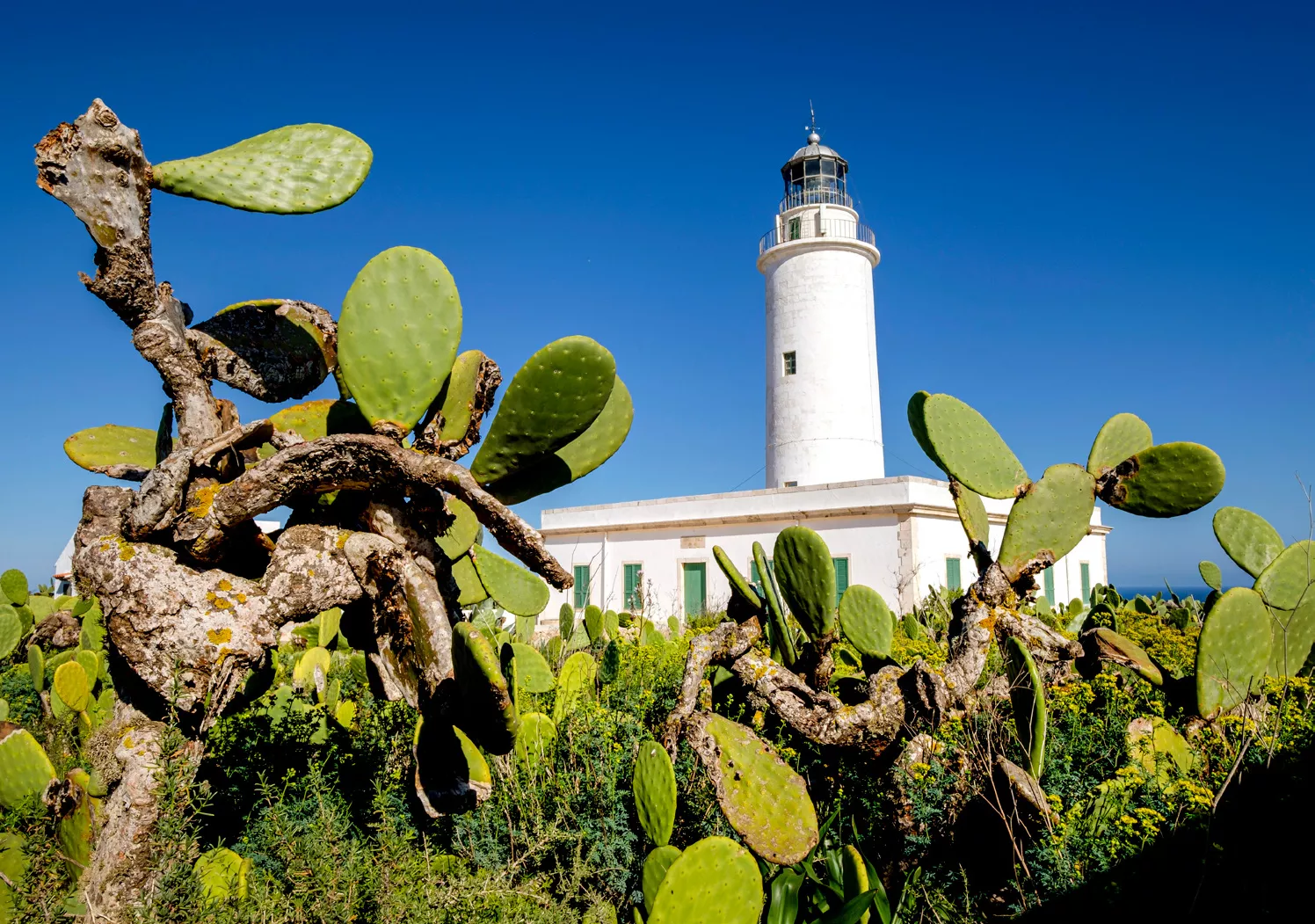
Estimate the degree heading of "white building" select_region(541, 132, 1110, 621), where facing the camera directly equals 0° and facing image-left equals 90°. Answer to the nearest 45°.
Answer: approximately 45°
